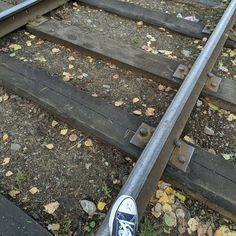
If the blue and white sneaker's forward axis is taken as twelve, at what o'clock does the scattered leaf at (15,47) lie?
The scattered leaf is roughly at 11 o'clock from the blue and white sneaker.

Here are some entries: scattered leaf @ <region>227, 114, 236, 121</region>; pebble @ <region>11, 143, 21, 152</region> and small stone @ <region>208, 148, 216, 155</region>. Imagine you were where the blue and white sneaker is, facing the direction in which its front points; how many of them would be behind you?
0

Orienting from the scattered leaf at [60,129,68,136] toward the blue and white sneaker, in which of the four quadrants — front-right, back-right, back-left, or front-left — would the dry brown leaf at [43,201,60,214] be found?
front-right

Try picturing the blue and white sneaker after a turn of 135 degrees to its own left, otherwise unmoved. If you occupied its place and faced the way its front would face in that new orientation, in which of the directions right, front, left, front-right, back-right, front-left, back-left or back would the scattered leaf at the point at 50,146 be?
right

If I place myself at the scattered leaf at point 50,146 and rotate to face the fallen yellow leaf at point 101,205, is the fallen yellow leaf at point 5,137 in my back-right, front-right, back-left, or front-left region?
back-right

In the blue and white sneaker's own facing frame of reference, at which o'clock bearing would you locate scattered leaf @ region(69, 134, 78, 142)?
The scattered leaf is roughly at 11 o'clock from the blue and white sneaker.

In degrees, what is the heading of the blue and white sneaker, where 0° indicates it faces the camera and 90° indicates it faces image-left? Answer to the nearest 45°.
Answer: approximately 180°

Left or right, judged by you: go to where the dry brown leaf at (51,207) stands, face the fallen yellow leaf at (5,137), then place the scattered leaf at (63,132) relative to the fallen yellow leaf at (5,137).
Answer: right

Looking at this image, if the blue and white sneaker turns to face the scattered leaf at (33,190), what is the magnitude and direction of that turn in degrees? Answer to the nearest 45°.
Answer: approximately 45° to its left

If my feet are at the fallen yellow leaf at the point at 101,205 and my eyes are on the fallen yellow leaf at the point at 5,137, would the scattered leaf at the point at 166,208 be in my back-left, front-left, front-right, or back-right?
back-right

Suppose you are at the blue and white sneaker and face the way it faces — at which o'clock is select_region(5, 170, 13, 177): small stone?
The small stone is roughly at 10 o'clock from the blue and white sneaker.

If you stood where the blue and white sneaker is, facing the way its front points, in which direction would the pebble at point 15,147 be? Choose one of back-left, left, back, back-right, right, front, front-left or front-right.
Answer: front-left
